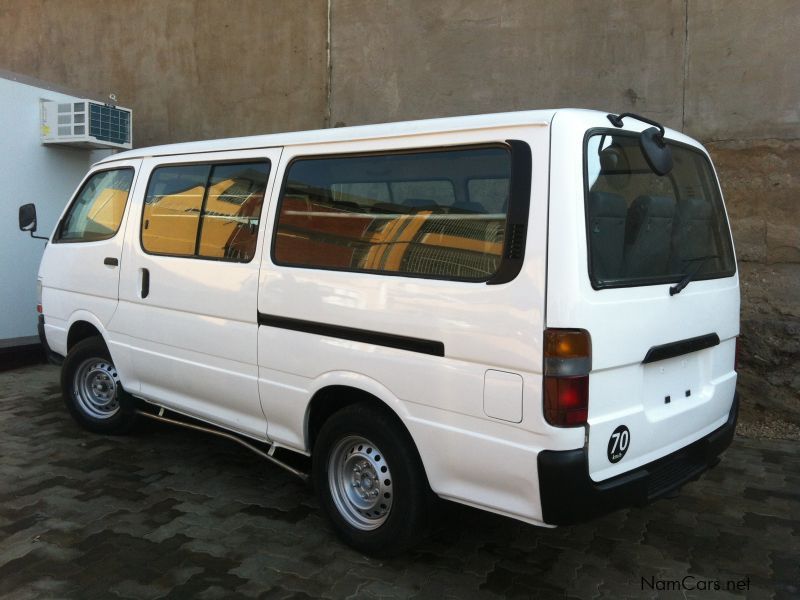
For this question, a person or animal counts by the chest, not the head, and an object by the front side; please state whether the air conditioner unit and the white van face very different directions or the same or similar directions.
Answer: very different directions

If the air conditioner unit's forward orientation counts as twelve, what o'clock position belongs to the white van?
The white van is roughly at 1 o'clock from the air conditioner unit.

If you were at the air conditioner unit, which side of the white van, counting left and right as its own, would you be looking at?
front

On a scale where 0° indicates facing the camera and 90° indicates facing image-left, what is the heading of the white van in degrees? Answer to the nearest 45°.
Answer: approximately 135°

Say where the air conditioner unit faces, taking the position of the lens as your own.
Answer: facing the viewer and to the right of the viewer
